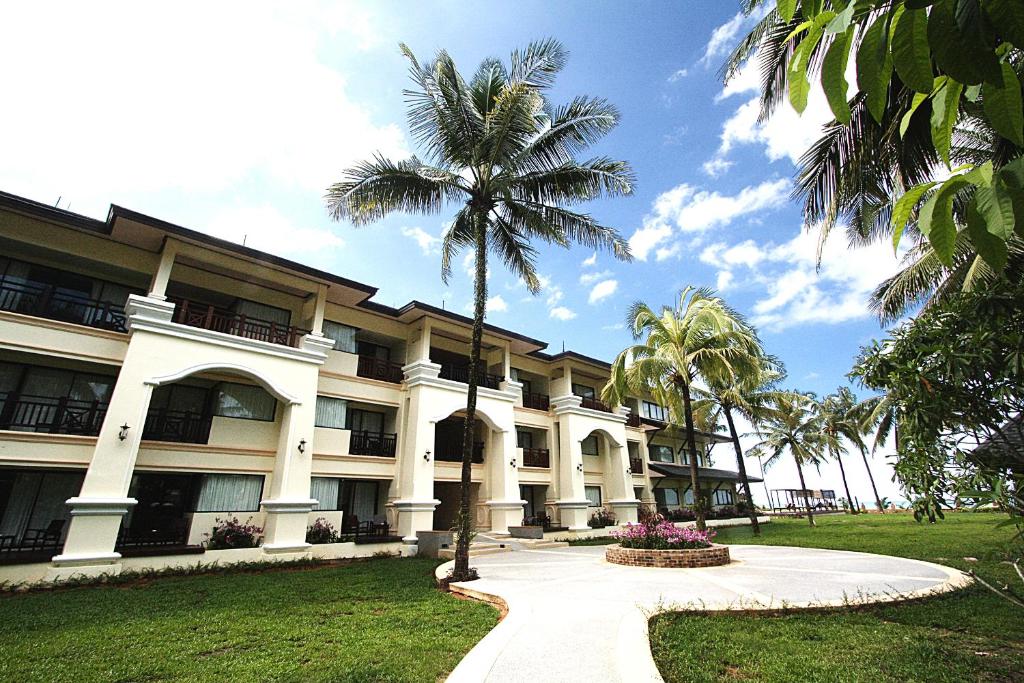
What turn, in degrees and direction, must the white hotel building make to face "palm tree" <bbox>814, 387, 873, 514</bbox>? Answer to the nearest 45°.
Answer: approximately 45° to its left

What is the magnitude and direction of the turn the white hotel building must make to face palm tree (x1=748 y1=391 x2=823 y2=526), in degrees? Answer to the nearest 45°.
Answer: approximately 45° to its left

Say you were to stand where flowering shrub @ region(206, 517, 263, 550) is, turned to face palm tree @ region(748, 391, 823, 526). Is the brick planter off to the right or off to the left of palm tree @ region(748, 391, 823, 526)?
right

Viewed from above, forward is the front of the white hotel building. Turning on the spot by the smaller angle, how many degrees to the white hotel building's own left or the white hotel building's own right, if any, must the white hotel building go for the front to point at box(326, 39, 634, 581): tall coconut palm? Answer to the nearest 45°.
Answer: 0° — it already faces it

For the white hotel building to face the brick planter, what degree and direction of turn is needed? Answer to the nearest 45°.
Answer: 0° — it already faces it

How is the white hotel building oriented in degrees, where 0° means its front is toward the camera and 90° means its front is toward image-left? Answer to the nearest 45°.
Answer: approximately 315°

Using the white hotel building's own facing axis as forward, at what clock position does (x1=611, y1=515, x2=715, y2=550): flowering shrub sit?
The flowering shrub is roughly at 11 o'clock from the white hotel building.

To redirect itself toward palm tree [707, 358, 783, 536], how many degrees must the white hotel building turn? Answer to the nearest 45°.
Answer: approximately 45° to its left
